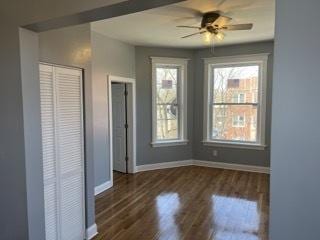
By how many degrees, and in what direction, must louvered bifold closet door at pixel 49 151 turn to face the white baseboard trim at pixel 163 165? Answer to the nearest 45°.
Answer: approximately 90° to its left

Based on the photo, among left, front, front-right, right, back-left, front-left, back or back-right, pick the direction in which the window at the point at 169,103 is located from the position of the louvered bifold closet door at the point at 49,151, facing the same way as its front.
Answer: left

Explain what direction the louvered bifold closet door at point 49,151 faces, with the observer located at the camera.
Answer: facing the viewer and to the right of the viewer

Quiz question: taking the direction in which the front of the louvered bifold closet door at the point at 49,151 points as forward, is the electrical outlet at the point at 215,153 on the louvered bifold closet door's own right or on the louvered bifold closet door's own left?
on the louvered bifold closet door's own left

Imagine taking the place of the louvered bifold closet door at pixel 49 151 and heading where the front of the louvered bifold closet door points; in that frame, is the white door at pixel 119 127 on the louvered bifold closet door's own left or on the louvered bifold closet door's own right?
on the louvered bifold closet door's own left

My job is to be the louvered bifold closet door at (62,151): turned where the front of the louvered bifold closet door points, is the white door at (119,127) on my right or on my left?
on my left

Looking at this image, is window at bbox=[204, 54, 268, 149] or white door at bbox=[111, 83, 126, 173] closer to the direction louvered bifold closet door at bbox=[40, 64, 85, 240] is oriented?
the window

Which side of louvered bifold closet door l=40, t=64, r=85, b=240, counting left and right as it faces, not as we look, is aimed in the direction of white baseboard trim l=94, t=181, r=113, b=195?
left

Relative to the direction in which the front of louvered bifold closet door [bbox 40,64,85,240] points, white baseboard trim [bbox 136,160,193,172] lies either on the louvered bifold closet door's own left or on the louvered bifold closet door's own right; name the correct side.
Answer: on the louvered bifold closet door's own left
